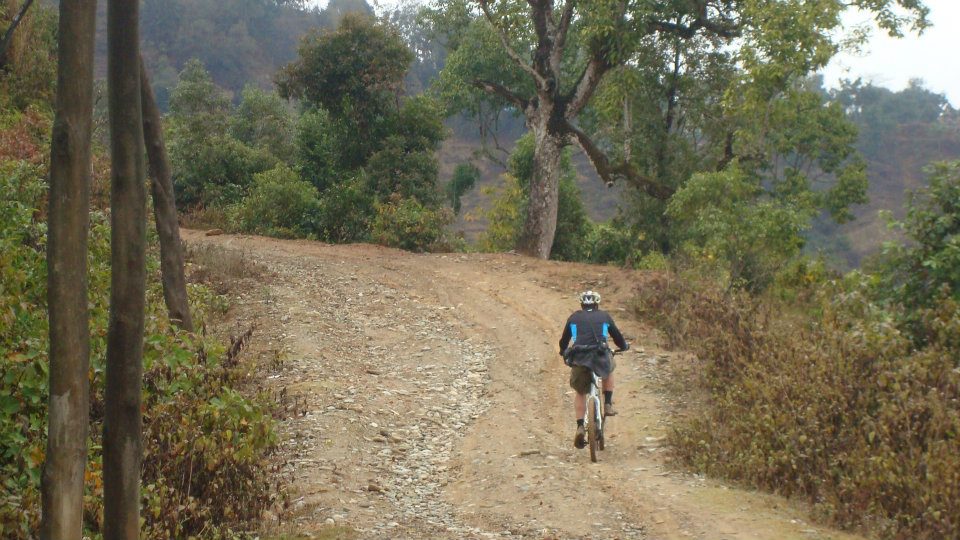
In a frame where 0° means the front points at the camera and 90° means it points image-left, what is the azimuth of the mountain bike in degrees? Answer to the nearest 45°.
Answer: approximately 180°

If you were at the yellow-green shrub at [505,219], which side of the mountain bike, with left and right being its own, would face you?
front

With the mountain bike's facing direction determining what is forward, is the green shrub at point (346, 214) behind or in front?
in front

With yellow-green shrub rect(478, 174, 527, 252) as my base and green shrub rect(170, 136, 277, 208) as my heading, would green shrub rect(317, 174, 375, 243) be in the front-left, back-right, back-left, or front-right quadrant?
front-left

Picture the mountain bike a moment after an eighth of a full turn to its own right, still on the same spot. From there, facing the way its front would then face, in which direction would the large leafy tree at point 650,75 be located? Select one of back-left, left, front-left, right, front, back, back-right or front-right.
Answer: front-left

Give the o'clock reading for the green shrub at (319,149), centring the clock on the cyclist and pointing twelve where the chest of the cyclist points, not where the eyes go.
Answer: The green shrub is roughly at 11 o'clock from the cyclist.

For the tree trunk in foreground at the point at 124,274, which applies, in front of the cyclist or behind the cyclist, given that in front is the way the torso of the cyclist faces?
behind

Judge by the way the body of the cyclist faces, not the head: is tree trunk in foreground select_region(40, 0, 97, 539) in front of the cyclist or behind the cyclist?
behind

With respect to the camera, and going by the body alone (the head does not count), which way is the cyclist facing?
away from the camera

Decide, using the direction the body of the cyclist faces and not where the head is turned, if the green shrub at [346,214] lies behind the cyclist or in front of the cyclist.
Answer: in front

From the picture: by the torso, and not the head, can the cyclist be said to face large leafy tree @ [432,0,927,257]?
yes

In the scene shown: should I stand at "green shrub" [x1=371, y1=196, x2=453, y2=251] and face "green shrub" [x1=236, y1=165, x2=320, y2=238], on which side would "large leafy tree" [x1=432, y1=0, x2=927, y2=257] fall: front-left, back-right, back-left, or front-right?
back-right

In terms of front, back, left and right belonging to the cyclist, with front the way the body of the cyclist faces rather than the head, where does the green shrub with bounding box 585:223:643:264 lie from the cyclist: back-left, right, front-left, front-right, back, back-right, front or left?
front

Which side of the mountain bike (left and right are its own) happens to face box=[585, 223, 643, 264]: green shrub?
front
